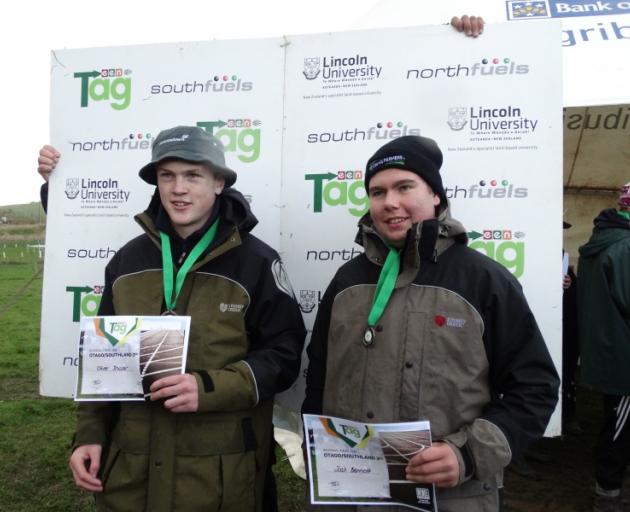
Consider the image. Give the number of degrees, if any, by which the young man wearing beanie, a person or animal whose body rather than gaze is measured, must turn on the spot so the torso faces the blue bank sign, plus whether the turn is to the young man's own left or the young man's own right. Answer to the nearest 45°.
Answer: approximately 135° to the young man's own right

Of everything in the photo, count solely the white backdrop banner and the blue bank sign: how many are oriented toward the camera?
2

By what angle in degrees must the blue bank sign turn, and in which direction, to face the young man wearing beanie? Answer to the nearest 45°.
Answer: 0° — it already faces them

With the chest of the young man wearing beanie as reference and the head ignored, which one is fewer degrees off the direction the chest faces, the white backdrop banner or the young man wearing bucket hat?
the young man wearing bucket hat

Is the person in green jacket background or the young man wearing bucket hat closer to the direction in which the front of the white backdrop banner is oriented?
the young man wearing bucket hat

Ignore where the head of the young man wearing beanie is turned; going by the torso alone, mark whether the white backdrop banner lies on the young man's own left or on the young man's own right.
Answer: on the young man's own right

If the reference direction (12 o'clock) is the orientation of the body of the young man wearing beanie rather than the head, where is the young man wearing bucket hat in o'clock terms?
The young man wearing bucket hat is roughly at 2 o'clock from the young man wearing beanie.

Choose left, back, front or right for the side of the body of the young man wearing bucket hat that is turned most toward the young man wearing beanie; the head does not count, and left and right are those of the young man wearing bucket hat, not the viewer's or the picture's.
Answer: left
